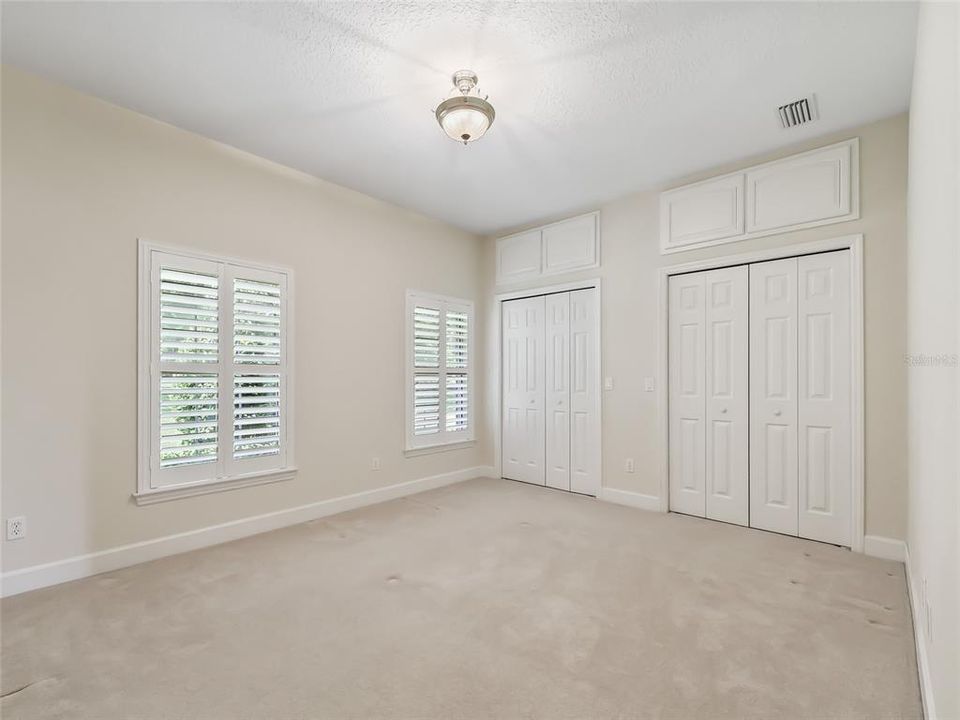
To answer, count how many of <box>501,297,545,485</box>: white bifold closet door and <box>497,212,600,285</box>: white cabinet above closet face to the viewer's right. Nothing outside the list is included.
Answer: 0

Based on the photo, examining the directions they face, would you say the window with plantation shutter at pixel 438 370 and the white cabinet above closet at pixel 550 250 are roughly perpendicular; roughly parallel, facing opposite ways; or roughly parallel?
roughly perpendicular

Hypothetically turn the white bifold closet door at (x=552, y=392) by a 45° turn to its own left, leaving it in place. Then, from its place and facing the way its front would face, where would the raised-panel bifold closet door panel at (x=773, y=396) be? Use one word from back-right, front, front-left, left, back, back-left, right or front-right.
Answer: front-left

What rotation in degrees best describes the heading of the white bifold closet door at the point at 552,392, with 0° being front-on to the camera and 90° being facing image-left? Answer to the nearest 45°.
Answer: approximately 45°

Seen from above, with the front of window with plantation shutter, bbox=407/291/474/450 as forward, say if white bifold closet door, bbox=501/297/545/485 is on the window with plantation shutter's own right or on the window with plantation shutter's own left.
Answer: on the window with plantation shutter's own left

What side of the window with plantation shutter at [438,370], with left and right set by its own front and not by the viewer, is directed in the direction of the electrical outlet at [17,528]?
right

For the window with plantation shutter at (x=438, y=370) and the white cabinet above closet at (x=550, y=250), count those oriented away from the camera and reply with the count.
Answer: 0

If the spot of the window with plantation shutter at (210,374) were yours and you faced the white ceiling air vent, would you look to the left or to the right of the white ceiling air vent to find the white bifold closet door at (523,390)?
left

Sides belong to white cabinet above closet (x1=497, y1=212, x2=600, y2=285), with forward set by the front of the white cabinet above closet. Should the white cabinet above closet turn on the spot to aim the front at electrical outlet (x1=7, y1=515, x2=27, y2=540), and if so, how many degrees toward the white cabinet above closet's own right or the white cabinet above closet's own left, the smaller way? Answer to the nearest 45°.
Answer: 0° — it already faces it

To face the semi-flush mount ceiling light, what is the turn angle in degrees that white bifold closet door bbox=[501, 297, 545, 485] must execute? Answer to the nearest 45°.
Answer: approximately 45° to its left

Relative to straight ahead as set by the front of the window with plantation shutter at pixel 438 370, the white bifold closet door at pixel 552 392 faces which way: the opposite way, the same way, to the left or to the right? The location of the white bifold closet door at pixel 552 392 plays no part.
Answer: to the right

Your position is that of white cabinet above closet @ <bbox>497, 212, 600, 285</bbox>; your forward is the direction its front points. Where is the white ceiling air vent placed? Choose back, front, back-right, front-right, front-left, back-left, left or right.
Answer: left
